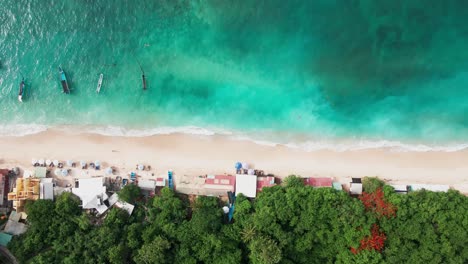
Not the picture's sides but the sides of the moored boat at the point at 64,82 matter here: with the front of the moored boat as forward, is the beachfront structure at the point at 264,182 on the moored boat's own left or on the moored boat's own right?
on the moored boat's own right

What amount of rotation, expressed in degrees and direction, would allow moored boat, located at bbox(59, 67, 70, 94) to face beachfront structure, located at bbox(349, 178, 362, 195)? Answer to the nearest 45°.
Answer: approximately 135° to its right

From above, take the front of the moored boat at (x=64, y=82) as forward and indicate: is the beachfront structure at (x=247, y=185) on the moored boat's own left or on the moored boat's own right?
on the moored boat's own right
